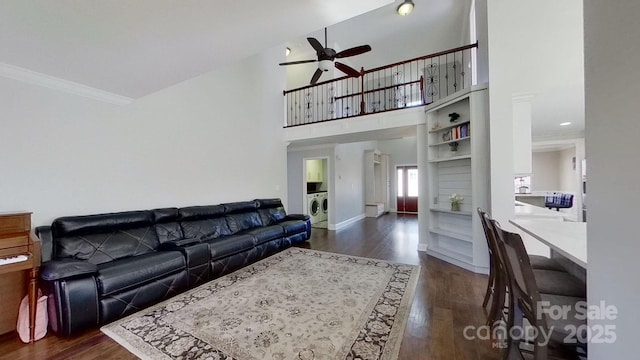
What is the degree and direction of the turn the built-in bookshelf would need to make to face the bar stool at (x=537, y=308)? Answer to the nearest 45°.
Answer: approximately 45° to its left

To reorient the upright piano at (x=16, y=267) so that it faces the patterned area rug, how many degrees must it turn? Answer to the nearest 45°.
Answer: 0° — it already faces it

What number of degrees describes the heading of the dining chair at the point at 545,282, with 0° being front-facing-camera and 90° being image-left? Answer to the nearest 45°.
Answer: approximately 270°

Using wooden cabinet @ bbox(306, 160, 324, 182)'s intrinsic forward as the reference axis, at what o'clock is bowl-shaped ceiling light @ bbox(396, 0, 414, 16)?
The bowl-shaped ceiling light is roughly at 11 o'clock from the wooden cabinet.

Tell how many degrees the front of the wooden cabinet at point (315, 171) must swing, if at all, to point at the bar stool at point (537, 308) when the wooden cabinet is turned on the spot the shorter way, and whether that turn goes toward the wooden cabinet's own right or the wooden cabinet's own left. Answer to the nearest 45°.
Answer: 0° — it already faces it
